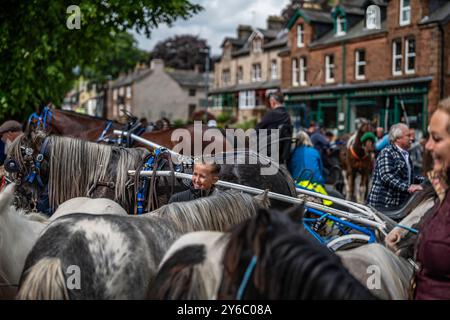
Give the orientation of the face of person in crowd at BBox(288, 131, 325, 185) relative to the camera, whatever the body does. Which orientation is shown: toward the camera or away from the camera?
away from the camera

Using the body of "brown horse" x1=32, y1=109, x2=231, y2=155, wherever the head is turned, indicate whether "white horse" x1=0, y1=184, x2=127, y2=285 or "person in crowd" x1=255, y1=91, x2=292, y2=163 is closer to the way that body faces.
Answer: the white horse

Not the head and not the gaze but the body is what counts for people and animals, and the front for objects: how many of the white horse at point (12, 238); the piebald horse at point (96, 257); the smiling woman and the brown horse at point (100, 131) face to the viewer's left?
3

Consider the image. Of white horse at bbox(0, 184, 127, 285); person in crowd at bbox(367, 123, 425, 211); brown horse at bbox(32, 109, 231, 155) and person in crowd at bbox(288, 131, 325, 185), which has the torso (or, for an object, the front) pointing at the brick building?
person in crowd at bbox(288, 131, 325, 185)

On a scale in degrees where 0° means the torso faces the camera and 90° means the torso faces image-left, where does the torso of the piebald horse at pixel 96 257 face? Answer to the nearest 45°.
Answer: approximately 225°

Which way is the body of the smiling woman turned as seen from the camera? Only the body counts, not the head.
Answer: to the viewer's left

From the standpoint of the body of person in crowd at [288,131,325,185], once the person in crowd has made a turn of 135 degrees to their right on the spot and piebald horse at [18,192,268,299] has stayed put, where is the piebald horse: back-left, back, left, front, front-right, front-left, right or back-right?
front-right

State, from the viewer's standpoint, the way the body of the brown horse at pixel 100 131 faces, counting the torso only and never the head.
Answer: to the viewer's left

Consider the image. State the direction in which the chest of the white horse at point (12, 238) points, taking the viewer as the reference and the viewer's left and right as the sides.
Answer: facing to the left of the viewer

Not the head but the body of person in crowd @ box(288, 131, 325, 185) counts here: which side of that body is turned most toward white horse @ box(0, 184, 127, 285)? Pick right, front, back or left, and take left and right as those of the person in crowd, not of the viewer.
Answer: back

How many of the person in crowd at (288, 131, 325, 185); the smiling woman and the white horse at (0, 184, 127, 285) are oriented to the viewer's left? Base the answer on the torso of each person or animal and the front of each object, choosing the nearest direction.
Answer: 2

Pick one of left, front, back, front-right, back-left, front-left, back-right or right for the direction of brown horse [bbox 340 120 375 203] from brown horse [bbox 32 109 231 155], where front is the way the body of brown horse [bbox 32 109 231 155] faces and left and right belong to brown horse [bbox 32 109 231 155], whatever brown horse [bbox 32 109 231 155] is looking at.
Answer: back-right
